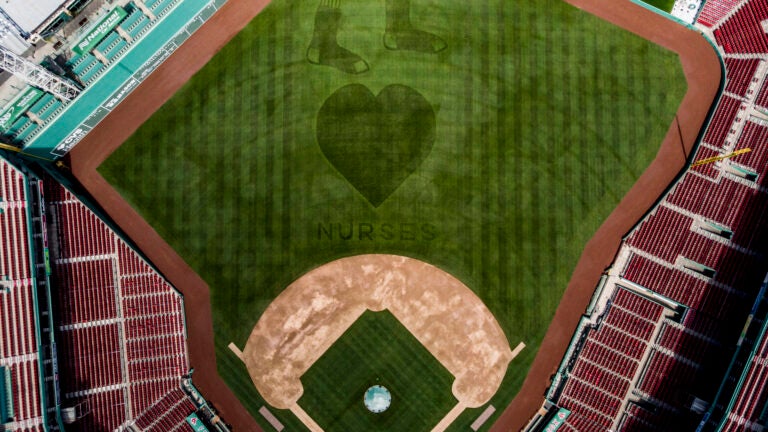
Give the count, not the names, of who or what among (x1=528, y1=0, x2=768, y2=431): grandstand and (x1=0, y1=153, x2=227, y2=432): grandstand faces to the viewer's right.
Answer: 1

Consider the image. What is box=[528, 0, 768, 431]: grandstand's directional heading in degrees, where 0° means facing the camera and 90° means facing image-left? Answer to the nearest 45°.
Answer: approximately 135°

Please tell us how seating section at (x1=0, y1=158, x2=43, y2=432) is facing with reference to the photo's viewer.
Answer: facing to the right of the viewer

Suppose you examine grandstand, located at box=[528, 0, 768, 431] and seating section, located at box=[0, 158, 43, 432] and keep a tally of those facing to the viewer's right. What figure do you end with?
1

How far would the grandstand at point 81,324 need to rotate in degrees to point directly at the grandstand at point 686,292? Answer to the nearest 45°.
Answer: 0° — it already faces it

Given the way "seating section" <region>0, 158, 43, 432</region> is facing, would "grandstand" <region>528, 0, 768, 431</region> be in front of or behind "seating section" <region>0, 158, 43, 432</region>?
in front

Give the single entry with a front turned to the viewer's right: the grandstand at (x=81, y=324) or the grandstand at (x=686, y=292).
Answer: the grandstand at (x=81, y=324)

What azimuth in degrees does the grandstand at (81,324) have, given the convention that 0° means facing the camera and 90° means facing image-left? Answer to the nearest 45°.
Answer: approximately 270°

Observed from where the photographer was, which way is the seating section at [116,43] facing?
facing the viewer and to the right of the viewer
